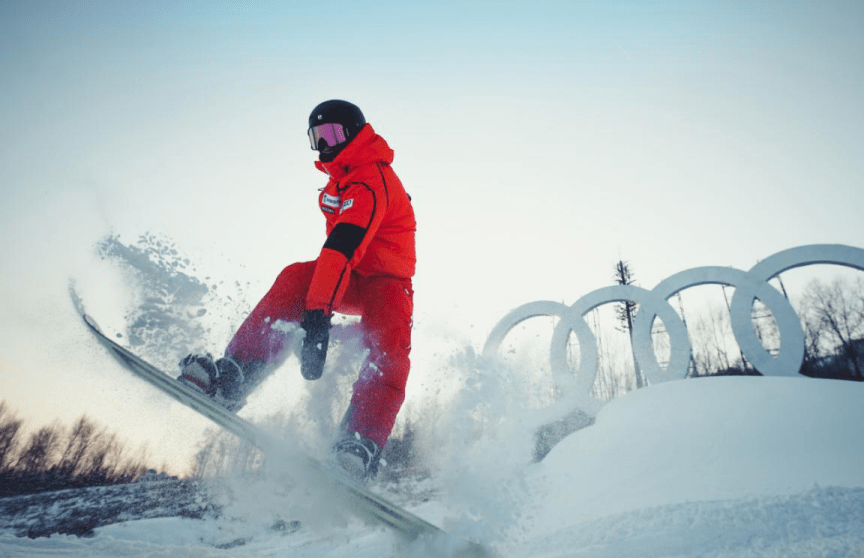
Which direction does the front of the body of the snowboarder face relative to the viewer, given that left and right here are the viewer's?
facing the viewer and to the left of the viewer

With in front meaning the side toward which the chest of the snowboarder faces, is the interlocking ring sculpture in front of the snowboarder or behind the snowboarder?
behind
